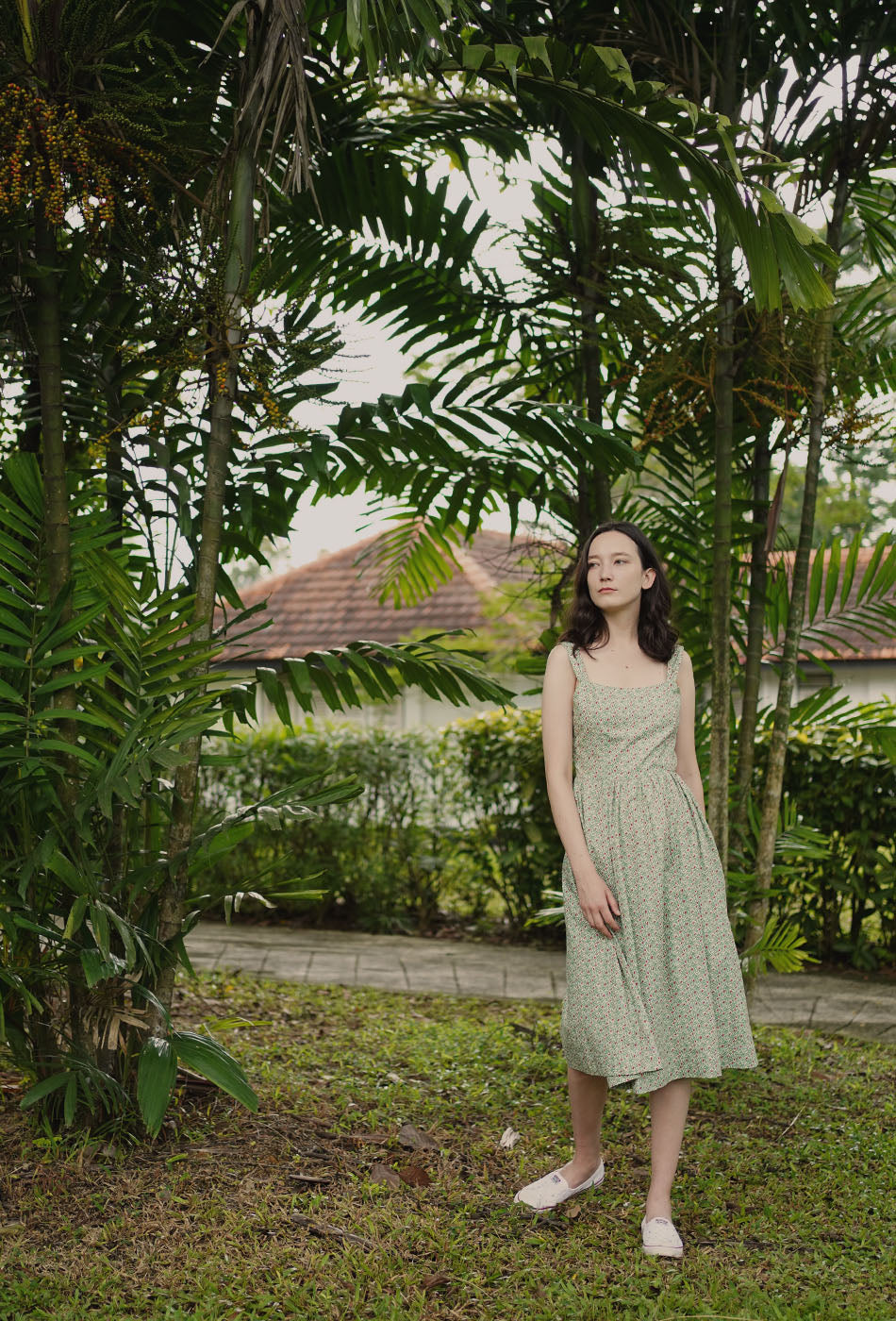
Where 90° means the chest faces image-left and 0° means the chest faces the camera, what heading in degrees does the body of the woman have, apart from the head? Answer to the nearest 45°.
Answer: approximately 0°

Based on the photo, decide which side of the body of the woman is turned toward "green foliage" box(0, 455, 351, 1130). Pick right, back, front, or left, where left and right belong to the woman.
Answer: right

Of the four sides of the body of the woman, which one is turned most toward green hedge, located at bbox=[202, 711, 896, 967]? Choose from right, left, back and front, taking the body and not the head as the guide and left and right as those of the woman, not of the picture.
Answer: back
